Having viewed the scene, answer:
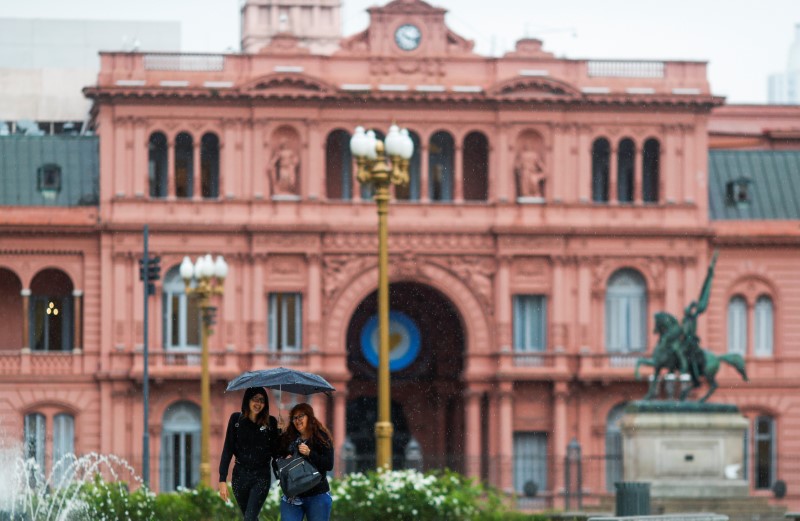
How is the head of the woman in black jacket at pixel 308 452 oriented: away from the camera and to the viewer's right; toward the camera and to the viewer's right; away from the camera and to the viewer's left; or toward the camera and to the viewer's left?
toward the camera and to the viewer's left

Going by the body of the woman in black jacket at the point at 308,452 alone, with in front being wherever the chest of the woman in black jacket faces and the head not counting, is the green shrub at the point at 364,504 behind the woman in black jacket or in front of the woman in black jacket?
behind

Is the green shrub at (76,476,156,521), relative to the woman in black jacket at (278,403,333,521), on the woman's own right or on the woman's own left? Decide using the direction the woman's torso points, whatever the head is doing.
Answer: on the woman's own right

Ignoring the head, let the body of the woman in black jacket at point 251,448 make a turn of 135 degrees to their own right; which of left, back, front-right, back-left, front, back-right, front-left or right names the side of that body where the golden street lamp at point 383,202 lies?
front-right

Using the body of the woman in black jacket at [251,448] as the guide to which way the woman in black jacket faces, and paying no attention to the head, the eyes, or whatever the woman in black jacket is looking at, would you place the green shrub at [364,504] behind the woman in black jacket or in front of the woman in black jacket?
behind

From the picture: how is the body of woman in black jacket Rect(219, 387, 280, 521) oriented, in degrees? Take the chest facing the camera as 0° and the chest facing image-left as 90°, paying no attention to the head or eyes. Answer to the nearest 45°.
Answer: approximately 0°

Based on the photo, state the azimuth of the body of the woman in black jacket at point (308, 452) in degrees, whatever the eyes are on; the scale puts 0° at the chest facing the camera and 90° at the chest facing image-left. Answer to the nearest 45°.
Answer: approximately 45°

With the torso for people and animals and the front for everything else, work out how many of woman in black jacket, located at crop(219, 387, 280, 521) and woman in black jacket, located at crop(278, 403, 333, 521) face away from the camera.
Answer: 0
